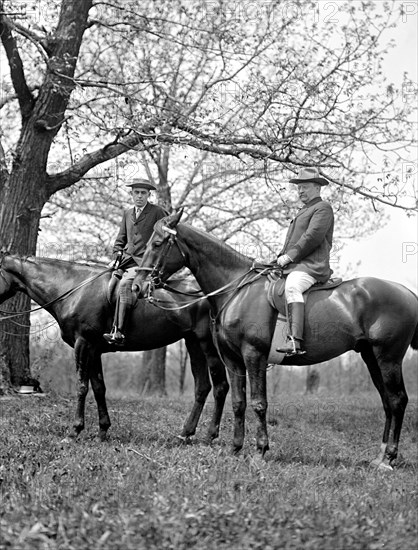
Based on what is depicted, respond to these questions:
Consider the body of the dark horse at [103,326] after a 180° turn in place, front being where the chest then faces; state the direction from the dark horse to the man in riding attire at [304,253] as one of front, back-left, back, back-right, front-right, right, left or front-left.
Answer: front-right

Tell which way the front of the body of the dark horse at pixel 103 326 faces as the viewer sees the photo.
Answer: to the viewer's left

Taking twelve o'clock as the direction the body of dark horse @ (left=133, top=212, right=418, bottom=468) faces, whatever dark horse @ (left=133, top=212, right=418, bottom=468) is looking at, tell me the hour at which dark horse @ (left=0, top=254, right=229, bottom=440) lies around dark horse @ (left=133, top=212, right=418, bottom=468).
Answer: dark horse @ (left=0, top=254, right=229, bottom=440) is roughly at 1 o'clock from dark horse @ (left=133, top=212, right=418, bottom=468).

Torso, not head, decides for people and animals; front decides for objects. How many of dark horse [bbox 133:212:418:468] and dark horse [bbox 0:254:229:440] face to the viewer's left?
2

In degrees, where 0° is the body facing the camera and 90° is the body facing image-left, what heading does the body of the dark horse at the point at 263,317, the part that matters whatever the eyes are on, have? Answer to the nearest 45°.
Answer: approximately 90°

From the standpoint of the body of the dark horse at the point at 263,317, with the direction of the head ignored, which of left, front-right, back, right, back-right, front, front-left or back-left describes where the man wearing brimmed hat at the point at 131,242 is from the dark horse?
front-right

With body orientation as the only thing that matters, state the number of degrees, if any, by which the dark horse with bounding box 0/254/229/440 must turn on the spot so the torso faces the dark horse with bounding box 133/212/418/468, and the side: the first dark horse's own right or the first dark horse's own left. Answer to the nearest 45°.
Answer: approximately 135° to the first dark horse's own left
